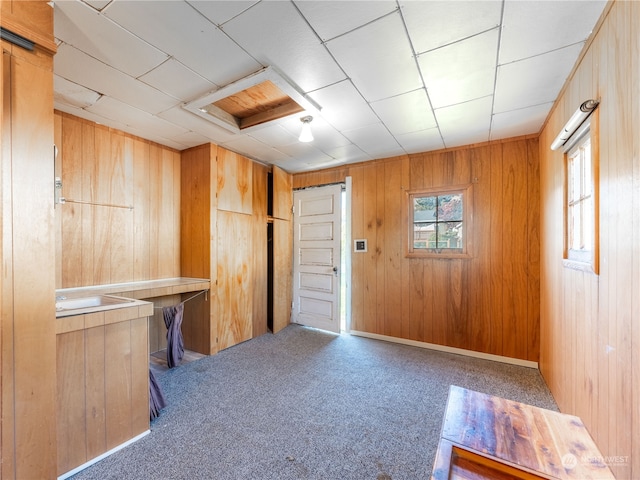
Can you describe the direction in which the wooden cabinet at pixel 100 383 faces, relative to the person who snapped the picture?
facing the viewer and to the right of the viewer

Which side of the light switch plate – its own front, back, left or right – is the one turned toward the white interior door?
right

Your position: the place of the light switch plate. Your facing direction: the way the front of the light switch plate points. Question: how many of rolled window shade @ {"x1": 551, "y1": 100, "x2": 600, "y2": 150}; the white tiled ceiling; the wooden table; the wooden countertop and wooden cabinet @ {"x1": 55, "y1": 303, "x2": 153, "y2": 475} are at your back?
0

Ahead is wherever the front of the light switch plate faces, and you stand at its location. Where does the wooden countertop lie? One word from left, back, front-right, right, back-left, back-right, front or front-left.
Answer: front-right

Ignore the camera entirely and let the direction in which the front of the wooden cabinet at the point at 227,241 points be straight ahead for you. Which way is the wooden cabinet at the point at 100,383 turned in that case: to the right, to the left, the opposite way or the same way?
the same way

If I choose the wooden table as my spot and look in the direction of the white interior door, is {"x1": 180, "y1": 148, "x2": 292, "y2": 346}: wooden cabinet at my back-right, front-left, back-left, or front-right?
front-left

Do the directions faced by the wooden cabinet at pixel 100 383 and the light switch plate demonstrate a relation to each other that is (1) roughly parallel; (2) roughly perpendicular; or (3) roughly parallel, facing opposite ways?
roughly perpendicular

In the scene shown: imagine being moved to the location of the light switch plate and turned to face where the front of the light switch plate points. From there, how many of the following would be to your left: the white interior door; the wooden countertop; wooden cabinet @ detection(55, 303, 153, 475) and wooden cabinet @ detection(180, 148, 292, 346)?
0

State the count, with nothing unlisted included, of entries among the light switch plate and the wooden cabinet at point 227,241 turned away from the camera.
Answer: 0

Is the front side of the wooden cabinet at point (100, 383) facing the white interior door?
no

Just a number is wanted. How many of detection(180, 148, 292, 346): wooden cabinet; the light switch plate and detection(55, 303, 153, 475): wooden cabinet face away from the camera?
0

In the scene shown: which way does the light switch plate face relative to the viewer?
toward the camera

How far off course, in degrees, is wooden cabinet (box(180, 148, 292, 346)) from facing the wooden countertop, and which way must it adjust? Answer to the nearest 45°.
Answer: approximately 90° to its right

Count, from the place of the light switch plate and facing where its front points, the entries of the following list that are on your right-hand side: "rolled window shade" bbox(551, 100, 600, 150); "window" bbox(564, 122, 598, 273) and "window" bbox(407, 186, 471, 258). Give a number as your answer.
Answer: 0
